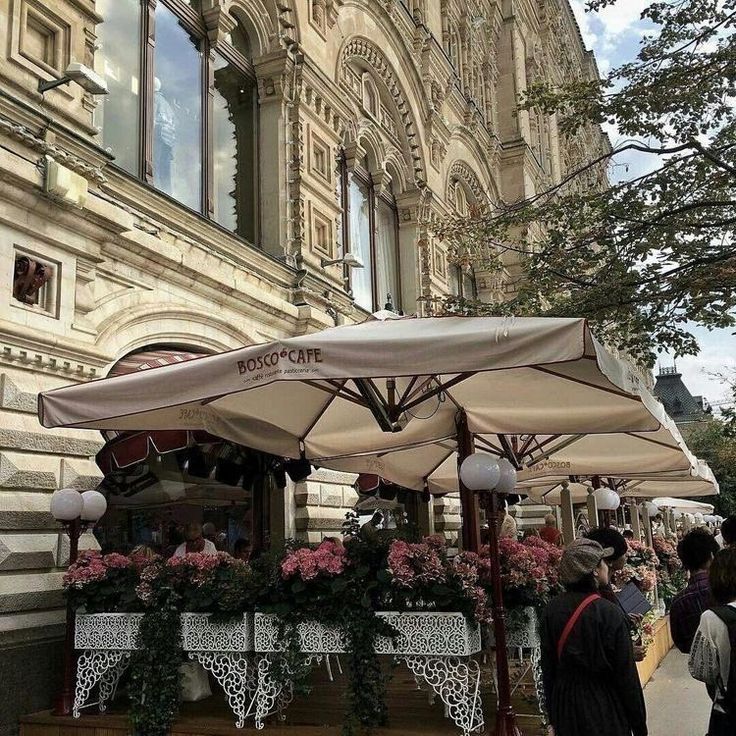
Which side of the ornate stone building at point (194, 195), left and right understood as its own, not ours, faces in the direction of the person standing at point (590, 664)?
front

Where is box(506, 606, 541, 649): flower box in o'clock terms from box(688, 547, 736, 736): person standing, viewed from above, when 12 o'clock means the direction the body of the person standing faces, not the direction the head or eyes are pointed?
The flower box is roughly at 11 o'clock from the person standing.

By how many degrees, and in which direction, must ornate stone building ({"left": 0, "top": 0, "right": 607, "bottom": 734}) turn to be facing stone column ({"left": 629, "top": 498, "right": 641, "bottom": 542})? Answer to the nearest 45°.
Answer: approximately 90° to its left

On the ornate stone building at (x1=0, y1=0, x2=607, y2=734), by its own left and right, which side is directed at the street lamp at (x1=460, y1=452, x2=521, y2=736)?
front

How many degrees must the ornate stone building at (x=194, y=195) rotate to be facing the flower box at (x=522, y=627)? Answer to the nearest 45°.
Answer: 0° — it already faces it

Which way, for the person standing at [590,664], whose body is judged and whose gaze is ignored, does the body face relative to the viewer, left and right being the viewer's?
facing away from the viewer and to the right of the viewer

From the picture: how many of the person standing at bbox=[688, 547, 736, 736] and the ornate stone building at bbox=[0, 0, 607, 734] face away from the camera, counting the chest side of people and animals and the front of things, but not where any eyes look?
1

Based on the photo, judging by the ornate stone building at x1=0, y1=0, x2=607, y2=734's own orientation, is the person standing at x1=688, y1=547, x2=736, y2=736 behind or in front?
in front

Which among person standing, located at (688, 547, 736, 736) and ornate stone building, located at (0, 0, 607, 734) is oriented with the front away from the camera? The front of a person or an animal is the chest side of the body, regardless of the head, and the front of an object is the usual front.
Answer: the person standing

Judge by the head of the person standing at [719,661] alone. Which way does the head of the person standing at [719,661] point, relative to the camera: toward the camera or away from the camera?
away from the camera

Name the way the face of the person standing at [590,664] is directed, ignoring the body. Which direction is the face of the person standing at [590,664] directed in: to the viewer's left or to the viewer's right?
to the viewer's right

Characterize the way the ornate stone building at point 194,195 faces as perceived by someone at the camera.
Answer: facing the viewer and to the right of the viewer

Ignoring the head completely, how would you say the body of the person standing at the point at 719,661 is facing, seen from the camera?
away from the camera

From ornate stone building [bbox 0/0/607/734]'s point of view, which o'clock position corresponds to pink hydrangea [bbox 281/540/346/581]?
The pink hydrangea is roughly at 1 o'clock from the ornate stone building.
